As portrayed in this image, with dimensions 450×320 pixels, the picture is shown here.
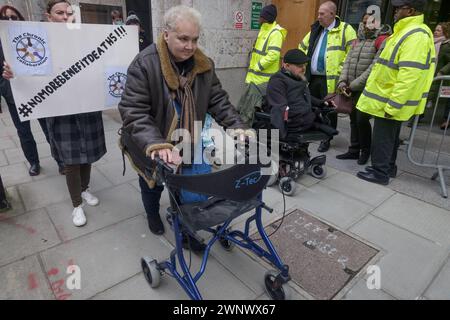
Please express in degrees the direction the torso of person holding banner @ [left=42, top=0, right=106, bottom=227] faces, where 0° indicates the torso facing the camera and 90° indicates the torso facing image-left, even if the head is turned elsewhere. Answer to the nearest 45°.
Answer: approximately 315°

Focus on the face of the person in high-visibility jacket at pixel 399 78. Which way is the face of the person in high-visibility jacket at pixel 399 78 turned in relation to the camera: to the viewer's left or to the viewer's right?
to the viewer's left

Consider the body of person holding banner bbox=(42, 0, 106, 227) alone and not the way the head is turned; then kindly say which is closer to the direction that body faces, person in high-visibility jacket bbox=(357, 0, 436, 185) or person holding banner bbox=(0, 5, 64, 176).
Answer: the person in high-visibility jacket

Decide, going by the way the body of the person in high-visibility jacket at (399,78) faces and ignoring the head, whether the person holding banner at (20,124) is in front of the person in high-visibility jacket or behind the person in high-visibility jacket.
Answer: in front

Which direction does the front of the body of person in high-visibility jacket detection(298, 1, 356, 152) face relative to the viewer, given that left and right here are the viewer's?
facing the viewer and to the left of the viewer

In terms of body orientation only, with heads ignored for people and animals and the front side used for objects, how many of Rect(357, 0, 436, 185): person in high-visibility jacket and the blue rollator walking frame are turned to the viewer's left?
1

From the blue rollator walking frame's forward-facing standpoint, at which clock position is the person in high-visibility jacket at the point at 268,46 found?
The person in high-visibility jacket is roughly at 8 o'clock from the blue rollator walking frame.

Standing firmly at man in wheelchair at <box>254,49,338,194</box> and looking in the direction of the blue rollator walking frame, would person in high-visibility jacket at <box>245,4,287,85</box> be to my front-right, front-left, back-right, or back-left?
back-right

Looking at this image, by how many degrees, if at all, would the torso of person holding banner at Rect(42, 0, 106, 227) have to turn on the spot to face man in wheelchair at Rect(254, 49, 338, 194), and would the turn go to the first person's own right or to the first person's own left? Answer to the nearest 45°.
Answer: approximately 45° to the first person's own left

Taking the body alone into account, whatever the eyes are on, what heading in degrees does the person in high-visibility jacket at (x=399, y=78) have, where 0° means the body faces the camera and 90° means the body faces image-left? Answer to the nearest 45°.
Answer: approximately 90°

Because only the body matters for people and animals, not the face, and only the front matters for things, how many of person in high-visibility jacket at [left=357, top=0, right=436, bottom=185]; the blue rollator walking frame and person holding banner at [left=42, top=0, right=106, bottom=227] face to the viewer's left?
1

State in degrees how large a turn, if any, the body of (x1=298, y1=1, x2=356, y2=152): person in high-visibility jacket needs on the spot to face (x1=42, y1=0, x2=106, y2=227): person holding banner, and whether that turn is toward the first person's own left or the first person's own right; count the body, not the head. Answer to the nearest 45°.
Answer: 0° — they already face them
